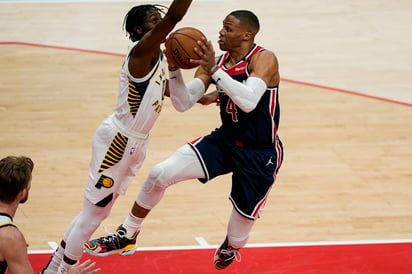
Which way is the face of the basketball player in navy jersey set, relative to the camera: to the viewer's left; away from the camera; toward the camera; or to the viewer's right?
to the viewer's left

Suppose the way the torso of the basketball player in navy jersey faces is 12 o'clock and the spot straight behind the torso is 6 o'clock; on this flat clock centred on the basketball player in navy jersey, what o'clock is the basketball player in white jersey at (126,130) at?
The basketball player in white jersey is roughly at 1 o'clock from the basketball player in navy jersey.

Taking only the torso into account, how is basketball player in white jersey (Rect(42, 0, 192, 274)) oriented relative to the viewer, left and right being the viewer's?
facing to the right of the viewer

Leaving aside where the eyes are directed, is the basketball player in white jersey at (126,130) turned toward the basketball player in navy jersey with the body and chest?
yes

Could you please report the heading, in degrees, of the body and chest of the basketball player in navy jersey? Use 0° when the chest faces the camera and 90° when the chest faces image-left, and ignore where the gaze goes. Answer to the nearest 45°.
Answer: approximately 45°

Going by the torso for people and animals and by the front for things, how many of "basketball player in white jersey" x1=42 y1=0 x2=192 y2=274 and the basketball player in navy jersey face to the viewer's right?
1
